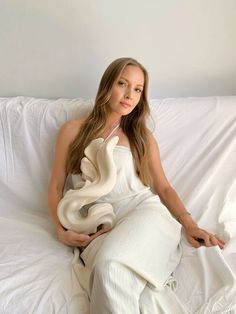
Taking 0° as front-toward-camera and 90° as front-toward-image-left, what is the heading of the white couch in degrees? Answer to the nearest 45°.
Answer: approximately 0°

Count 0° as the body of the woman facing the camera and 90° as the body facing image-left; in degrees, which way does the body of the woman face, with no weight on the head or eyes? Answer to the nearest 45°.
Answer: approximately 0°
